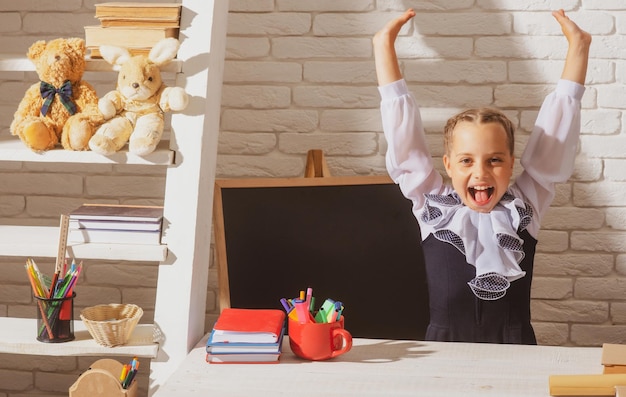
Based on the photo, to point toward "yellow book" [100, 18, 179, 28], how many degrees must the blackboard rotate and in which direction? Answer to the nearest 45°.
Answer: approximately 45° to its right

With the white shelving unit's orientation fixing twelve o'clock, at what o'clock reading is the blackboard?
The blackboard is roughly at 8 o'clock from the white shelving unit.

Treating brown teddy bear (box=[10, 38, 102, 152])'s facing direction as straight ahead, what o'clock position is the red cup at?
The red cup is roughly at 10 o'clock from the brown teddy bear.

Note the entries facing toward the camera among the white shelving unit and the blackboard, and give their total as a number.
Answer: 2

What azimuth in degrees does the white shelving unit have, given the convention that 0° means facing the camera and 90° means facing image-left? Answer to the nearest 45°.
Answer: approximately 0°
